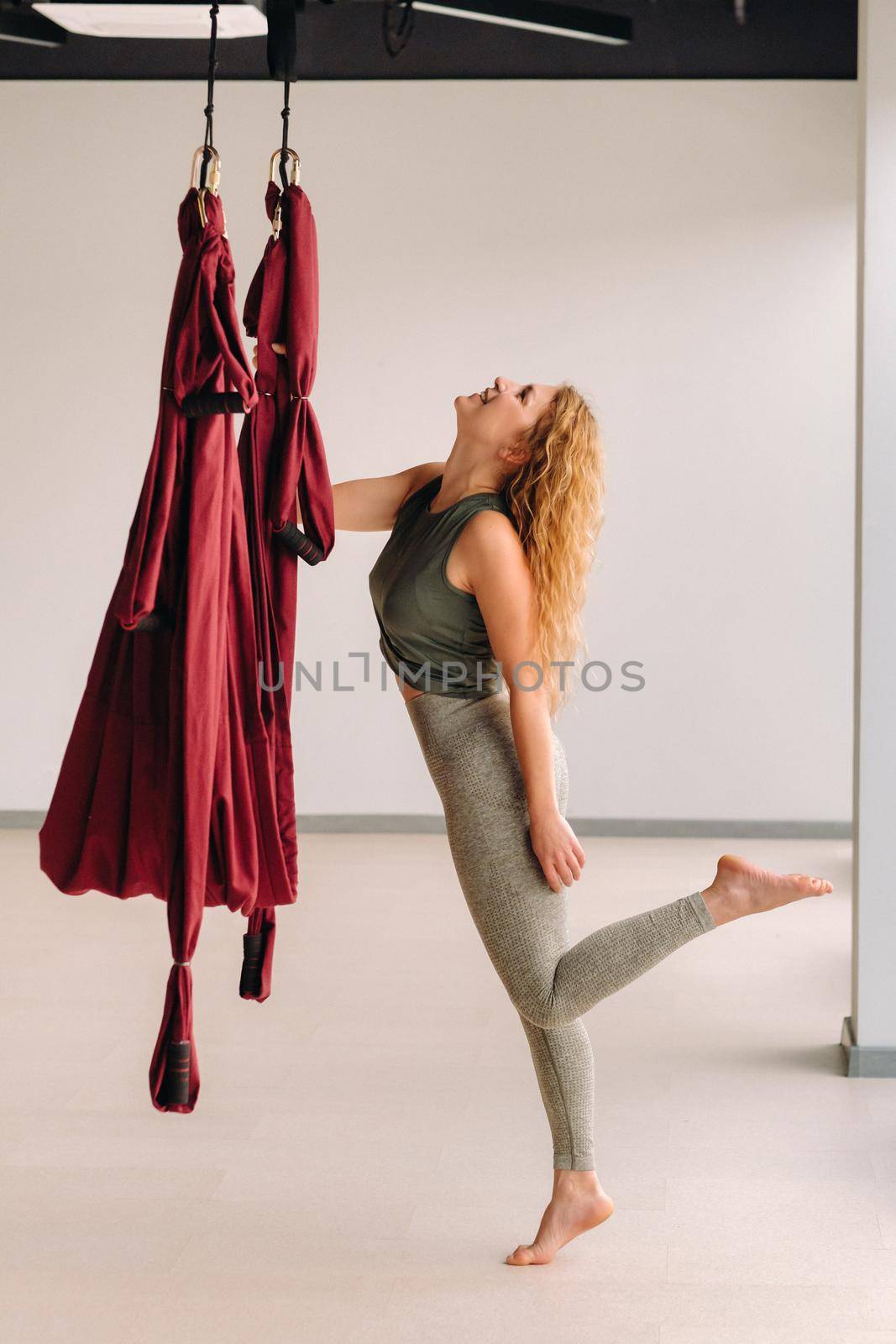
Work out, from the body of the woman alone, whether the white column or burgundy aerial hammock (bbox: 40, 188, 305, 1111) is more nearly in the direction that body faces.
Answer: the burgundy aerial hammock

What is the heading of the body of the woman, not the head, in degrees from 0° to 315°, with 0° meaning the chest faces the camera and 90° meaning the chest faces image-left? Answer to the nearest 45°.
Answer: approximately 90°

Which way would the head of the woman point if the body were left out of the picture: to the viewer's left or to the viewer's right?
to the viewer's left

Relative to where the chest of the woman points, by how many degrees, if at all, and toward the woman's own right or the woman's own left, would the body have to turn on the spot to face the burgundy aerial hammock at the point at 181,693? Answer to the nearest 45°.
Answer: approximately 45° to the woman's own left

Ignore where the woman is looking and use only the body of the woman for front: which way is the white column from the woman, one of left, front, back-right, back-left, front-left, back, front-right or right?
back-right
